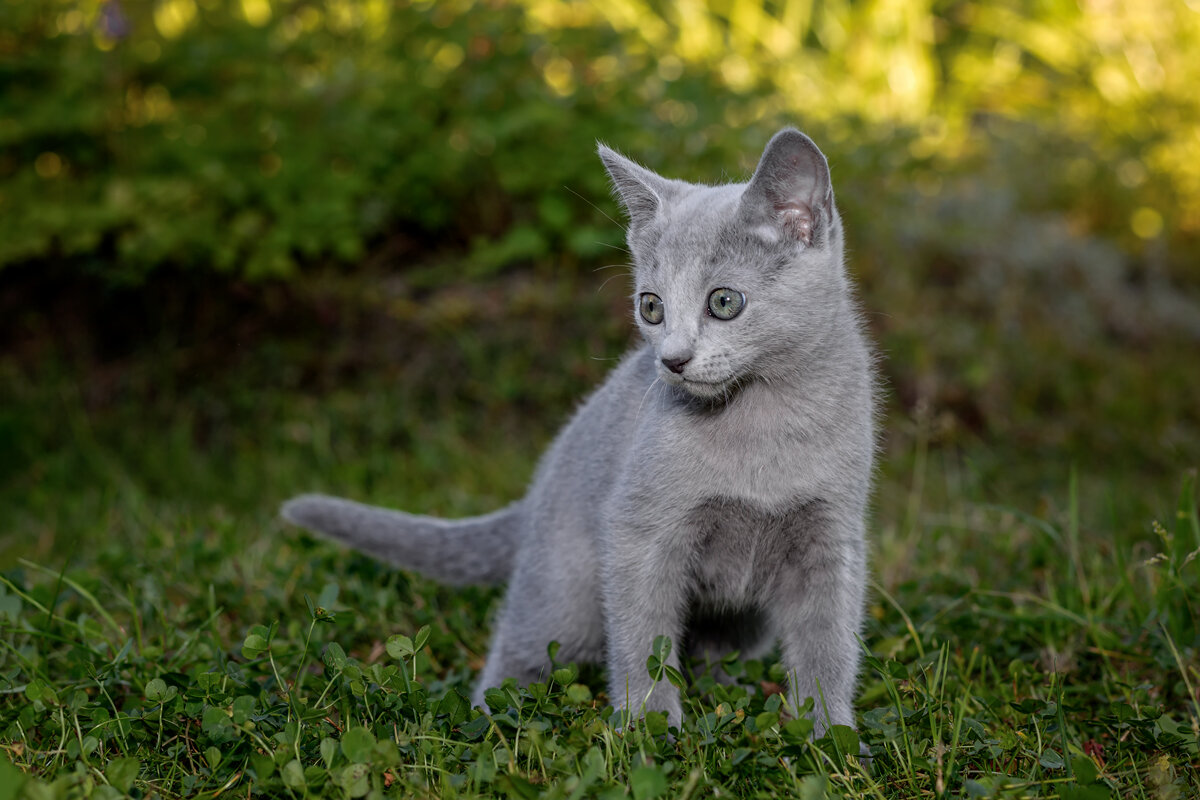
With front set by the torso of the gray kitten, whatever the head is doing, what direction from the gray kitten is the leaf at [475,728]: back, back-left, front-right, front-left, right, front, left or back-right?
right

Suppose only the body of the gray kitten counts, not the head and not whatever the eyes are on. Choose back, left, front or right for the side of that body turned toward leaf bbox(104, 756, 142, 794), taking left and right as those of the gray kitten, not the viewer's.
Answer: right

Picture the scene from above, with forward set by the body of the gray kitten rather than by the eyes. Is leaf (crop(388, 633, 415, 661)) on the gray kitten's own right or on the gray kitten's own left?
on the gray kitten's own right

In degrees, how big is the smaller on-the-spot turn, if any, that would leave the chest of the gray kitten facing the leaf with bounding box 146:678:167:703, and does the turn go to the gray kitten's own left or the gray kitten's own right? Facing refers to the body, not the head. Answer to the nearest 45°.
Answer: approximately 135° to the gray kitten's own right

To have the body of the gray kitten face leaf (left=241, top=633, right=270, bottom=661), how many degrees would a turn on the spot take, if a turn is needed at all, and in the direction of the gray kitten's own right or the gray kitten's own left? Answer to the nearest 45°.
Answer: approximately 135° to the gray kitten's own right

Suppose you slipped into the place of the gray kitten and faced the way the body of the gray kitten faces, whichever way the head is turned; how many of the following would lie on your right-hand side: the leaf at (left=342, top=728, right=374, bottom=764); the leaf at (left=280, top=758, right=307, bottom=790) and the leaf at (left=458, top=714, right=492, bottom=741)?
3

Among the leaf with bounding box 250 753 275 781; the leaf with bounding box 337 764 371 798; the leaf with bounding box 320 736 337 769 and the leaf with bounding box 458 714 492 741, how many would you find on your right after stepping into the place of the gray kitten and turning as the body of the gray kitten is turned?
4

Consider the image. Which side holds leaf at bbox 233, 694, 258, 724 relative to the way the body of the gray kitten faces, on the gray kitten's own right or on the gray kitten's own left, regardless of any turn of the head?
on the gray kitten's own right

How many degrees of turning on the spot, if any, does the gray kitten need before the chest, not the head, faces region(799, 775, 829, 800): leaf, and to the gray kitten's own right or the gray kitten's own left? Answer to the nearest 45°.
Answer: approximately 45° to the gray kitten's own right

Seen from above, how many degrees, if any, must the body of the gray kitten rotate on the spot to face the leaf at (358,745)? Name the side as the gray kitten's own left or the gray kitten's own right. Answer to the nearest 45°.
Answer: approximately 90° to the gray kitten's own right

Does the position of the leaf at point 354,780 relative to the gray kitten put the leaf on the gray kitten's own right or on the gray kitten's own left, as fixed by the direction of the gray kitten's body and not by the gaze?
on the gray kitten's own right

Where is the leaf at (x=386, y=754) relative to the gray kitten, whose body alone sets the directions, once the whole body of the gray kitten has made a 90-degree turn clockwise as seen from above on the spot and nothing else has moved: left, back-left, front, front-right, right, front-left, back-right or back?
front

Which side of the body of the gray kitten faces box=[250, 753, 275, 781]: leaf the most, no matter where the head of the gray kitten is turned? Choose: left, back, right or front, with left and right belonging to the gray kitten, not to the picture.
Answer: right

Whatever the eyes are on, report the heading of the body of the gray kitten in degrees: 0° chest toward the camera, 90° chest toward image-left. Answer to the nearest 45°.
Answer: approximately 315°
